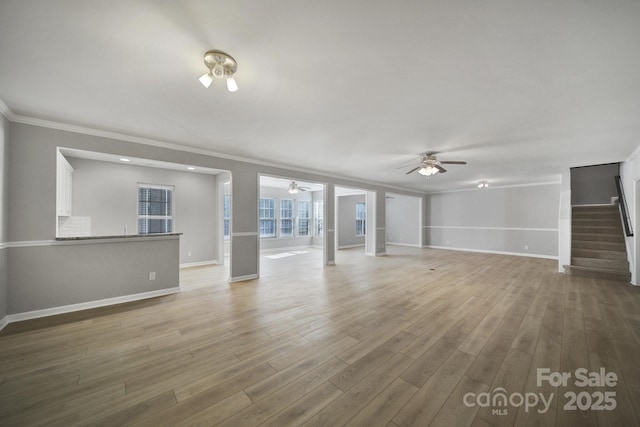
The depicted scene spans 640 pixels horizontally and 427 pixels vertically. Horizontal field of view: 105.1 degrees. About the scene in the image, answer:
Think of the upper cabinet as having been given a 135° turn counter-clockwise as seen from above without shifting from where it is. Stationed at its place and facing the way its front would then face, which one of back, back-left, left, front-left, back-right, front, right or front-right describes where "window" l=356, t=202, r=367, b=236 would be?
back-right

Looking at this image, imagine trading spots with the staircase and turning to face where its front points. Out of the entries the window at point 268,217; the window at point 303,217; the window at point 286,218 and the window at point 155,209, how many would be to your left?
0

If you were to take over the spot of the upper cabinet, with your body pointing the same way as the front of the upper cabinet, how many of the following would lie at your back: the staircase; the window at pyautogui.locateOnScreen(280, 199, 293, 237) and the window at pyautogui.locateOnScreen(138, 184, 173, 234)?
0

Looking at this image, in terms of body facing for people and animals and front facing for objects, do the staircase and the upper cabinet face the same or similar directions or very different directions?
very different directions

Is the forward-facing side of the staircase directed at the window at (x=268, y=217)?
no

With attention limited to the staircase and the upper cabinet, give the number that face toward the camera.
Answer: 1

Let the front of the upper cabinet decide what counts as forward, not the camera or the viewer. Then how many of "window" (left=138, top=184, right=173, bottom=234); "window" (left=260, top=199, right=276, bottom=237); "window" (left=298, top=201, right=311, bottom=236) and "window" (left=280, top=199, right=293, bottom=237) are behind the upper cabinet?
0

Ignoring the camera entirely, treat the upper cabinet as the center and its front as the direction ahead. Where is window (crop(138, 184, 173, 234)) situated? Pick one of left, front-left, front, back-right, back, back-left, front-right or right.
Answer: front-left

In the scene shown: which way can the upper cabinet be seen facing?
to the viewer's right

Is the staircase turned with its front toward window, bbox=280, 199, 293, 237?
no

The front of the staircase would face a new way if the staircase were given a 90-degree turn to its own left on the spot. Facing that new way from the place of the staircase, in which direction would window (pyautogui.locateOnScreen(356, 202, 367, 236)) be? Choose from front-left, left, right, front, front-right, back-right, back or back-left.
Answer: back

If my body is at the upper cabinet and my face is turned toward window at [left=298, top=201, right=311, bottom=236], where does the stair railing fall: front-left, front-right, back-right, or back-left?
front-right

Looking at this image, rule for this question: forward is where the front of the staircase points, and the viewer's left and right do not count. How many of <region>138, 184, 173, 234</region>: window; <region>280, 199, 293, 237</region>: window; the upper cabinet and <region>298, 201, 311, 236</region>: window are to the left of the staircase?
0

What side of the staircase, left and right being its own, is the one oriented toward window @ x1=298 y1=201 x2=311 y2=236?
right

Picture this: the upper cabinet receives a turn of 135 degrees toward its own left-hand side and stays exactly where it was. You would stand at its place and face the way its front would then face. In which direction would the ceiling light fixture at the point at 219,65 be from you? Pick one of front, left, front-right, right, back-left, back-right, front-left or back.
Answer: back-left

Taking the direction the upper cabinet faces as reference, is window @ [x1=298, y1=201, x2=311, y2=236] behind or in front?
in front

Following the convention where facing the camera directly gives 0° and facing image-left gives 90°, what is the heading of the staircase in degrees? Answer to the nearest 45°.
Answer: approximately 0°

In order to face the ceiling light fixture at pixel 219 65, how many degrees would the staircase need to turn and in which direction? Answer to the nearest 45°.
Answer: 0° — it already faces it

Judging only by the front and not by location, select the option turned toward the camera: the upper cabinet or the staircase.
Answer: the staircase
